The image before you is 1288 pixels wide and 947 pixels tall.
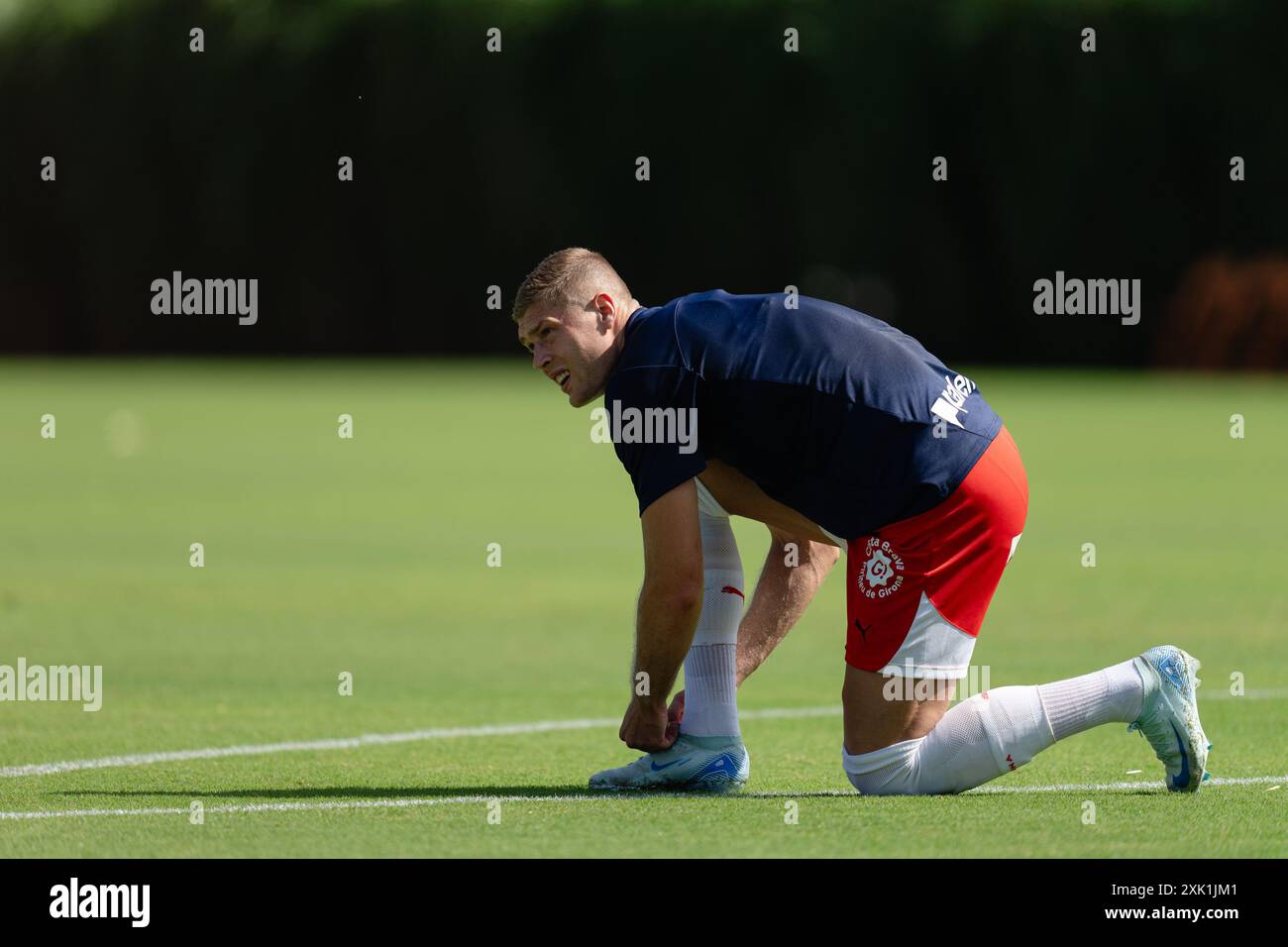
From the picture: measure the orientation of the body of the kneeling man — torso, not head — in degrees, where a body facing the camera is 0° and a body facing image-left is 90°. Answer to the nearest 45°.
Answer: approximately 90°
